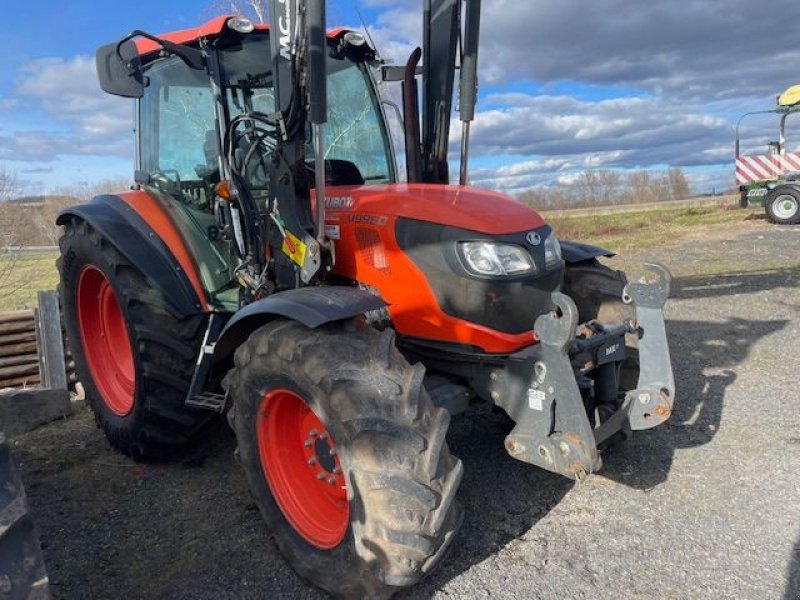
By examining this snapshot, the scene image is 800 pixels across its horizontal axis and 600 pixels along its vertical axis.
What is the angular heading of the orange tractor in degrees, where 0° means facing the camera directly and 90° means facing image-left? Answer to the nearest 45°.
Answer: approximately 315°
